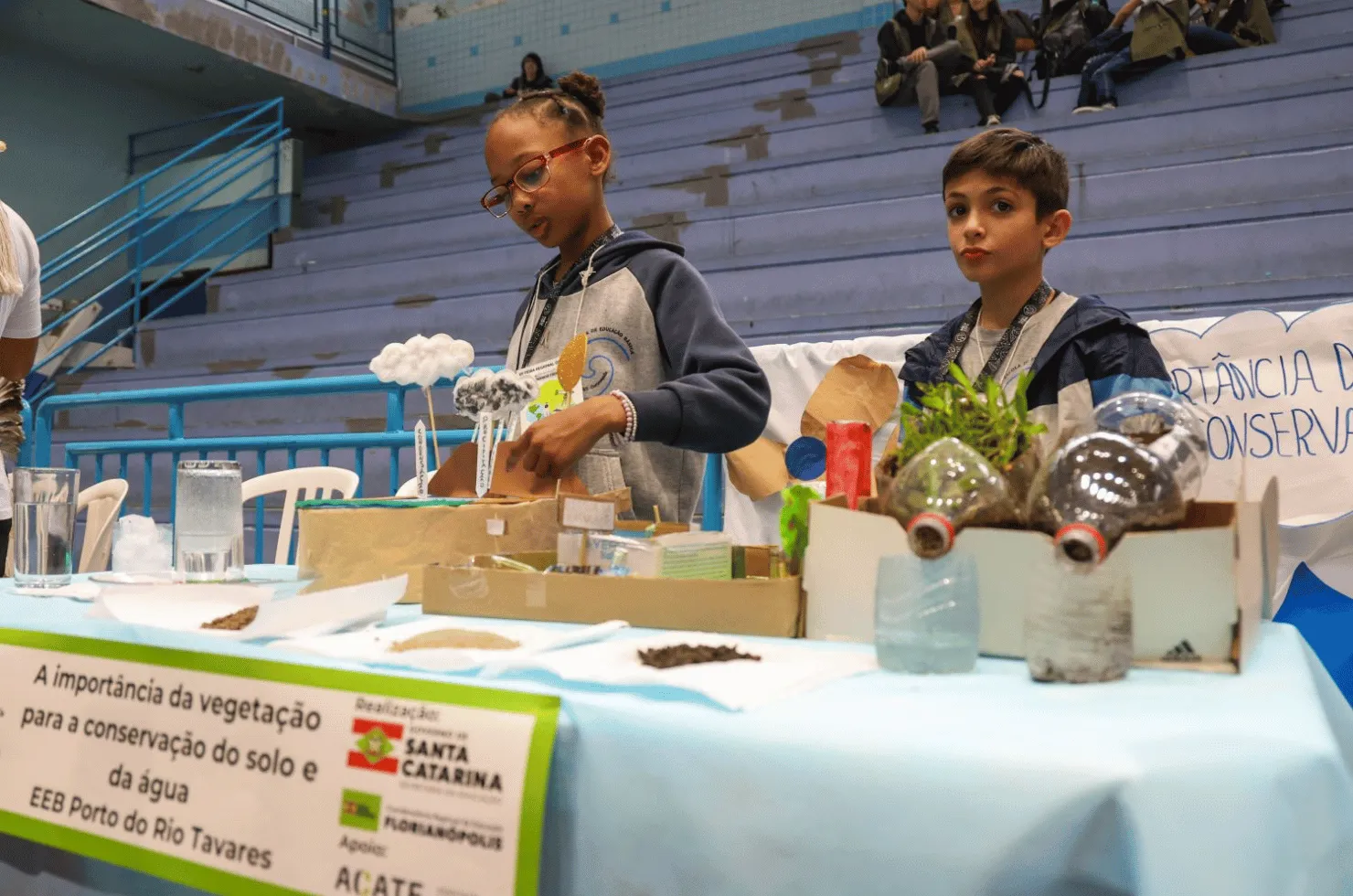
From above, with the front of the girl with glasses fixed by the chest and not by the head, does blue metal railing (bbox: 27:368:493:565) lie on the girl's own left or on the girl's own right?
on the girl's own right

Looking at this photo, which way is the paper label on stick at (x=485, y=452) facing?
toward the camera

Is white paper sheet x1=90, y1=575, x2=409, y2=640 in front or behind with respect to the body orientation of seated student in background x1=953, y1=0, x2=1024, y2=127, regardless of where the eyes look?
in front

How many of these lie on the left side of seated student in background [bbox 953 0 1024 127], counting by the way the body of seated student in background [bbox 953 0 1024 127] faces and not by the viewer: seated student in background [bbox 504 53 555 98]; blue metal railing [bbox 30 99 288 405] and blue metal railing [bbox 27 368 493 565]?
0

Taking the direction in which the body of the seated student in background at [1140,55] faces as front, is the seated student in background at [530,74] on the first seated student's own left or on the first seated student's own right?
on the first seated student's own right

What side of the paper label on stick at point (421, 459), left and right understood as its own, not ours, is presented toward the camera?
front

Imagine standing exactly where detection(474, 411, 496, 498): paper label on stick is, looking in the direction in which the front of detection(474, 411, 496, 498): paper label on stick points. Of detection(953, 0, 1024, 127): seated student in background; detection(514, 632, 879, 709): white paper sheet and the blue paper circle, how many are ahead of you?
1

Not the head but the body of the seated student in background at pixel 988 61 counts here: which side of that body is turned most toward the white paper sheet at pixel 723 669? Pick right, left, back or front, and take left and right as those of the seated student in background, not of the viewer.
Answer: front

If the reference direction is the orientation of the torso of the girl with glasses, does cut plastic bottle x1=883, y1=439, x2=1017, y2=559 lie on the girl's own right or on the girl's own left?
on the girl's own left

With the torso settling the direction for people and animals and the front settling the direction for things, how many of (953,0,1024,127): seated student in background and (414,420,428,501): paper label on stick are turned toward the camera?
2

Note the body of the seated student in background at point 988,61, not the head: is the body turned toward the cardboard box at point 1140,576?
yes

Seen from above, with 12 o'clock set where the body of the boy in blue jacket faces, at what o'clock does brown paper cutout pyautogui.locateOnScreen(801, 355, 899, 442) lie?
The brown paper cutout is roughly at 4 o'clock from the boy in blue jacket.

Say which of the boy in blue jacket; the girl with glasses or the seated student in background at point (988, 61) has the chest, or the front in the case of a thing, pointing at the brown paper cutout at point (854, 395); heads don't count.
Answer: the seated student in background

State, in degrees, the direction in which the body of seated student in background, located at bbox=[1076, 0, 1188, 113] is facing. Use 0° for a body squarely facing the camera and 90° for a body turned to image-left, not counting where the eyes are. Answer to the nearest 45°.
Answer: approximately 45°

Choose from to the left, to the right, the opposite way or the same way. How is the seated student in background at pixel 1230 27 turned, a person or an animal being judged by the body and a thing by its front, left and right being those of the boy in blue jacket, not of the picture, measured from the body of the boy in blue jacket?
the same way

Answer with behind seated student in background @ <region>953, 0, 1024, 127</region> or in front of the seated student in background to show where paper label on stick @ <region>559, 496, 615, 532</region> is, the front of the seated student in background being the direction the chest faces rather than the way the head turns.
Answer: in front

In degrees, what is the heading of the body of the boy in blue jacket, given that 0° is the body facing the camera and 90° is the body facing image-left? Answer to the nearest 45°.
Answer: approximately 45°

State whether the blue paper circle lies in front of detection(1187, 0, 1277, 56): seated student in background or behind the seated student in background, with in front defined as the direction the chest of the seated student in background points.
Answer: in front

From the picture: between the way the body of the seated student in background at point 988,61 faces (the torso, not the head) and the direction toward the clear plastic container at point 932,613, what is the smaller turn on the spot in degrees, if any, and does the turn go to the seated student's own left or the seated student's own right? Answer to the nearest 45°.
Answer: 0° — they already face it
